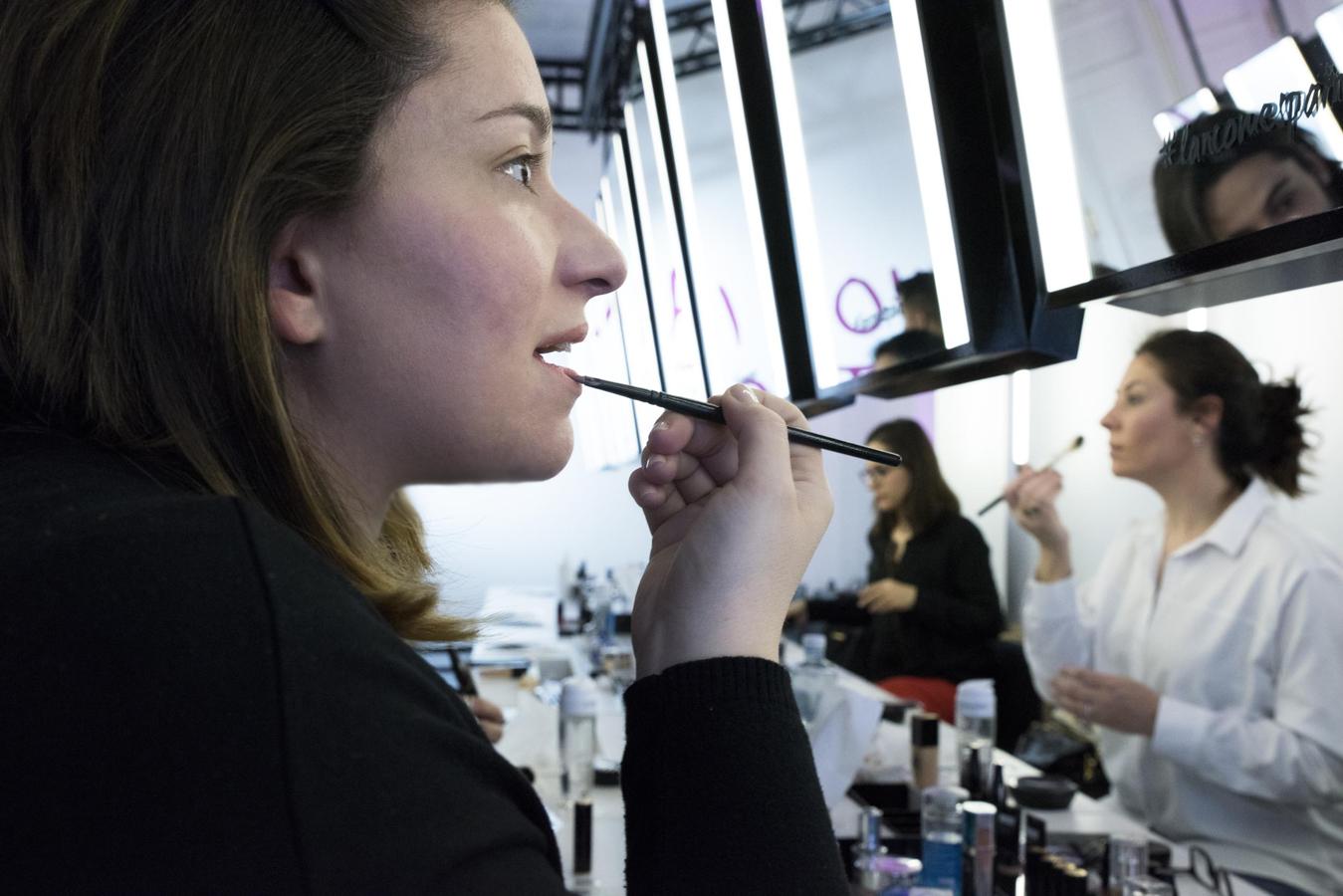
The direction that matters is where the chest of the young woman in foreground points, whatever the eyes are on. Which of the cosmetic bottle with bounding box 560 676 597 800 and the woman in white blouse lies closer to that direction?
the woman in white blouse

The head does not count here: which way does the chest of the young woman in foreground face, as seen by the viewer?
to the viewer's right

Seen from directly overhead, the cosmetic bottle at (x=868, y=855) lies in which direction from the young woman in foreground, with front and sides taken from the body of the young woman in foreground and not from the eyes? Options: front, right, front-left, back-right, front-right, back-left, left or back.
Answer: front-left

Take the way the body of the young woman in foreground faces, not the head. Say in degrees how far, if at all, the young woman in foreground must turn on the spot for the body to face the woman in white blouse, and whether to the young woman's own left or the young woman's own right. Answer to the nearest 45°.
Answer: approximately 45° to the young woman's own left

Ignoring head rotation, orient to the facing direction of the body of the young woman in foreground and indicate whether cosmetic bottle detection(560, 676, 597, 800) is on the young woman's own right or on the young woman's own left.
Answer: on the young woman's own left

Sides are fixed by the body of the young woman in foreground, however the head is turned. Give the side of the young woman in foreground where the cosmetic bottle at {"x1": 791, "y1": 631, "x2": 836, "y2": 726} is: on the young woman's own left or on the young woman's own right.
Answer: on the young woman's own left

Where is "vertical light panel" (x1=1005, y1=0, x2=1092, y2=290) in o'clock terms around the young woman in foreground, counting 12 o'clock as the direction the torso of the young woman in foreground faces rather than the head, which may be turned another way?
The vertical light panel is roughly at 11 o'clock from the young woman in foreground.

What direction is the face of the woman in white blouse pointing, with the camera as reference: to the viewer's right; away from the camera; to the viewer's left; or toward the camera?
to the viewer's left

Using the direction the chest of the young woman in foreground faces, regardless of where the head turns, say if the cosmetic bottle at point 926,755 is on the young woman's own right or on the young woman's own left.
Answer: on the young woman's own left

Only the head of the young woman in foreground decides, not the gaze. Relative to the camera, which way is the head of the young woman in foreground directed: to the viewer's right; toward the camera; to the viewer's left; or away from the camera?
to the viewer's right

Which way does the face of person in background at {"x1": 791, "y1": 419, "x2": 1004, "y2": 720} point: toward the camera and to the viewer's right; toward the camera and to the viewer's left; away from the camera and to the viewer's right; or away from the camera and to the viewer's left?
toward the camera and to the viewer's left
